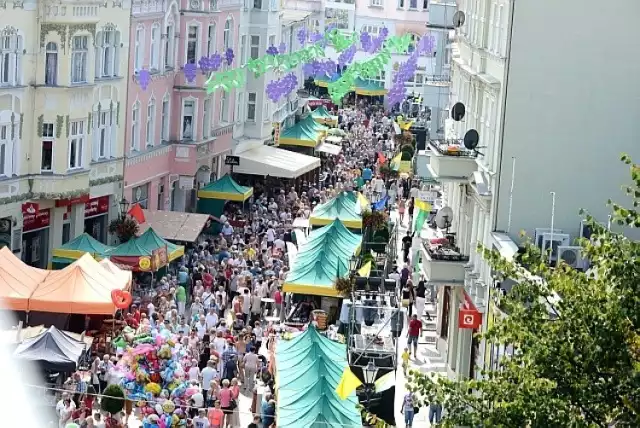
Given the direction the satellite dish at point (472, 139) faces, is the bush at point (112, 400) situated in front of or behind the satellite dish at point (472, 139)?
in front

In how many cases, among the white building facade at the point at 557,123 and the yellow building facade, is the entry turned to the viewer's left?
1

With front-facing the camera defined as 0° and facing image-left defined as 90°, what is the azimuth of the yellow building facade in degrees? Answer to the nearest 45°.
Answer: approximately 315°

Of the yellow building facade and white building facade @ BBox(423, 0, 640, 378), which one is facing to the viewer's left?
the white building facade

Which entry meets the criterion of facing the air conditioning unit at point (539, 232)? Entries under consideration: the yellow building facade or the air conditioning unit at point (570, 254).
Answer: the yellow building facade

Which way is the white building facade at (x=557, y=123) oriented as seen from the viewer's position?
to the viewer's left

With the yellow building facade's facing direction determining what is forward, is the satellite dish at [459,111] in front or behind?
in front

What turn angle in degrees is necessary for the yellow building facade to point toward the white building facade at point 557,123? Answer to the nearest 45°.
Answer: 0° — it already faces it

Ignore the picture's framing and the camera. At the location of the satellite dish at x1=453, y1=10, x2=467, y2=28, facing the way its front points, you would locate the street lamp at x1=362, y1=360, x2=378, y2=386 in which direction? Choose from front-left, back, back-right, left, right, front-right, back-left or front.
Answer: front-left

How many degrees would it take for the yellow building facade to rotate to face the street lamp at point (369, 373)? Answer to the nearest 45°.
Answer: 0° — it already faces it
